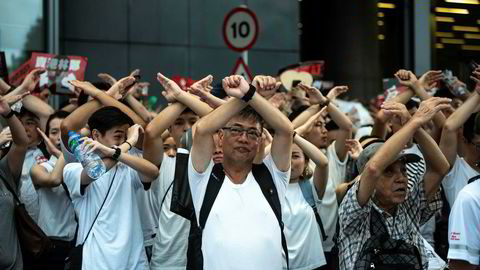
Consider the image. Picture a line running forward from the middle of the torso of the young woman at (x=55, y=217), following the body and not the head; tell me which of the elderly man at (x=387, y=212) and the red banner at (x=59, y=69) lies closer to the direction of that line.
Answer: the elderly man

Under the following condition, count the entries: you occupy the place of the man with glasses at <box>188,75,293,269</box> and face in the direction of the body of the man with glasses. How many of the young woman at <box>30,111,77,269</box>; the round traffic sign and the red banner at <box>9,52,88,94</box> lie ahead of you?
0

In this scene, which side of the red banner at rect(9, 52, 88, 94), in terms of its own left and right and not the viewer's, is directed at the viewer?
front

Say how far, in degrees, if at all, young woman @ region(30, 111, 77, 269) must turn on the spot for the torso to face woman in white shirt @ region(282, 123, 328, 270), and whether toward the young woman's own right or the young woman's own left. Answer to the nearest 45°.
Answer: approximately 45° to the young woman's own left

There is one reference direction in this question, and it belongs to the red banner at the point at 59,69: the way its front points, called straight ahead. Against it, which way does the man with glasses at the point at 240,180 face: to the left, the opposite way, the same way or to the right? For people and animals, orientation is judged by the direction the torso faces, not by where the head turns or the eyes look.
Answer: the same way

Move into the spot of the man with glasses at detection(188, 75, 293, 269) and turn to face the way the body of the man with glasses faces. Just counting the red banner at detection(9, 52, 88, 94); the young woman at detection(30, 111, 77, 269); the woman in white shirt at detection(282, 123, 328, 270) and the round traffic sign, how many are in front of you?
0

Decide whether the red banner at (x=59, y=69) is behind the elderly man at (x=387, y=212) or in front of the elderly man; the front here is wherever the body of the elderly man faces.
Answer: behind

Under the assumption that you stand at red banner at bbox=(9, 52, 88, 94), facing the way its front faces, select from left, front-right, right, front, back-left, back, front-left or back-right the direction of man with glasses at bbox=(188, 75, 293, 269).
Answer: front

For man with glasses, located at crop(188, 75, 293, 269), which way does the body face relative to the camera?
toward the camera

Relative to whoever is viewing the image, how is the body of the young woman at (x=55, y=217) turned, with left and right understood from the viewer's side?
facing the viewer and to the right of the viewer

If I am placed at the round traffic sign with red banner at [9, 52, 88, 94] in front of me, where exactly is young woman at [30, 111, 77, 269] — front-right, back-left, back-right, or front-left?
front-left

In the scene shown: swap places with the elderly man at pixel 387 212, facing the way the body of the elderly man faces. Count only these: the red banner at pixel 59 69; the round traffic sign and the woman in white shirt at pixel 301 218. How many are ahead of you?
0

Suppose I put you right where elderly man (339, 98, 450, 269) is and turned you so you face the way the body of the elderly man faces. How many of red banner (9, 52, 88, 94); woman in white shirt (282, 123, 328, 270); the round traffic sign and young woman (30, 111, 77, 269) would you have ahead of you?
0

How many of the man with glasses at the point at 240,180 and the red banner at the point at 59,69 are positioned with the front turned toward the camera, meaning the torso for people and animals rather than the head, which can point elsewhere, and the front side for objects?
2

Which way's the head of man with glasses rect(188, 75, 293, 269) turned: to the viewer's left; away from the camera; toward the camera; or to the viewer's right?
toward the camera
